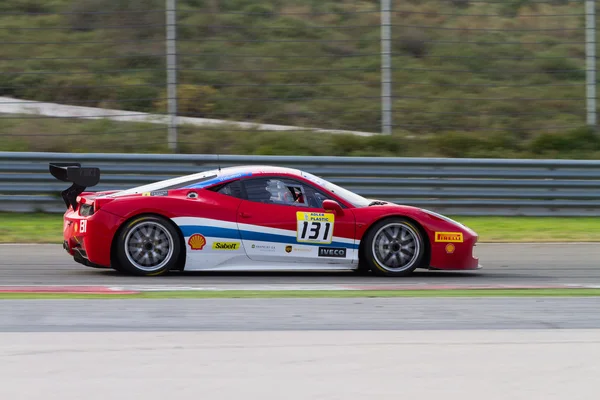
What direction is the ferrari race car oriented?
to the viewer's right

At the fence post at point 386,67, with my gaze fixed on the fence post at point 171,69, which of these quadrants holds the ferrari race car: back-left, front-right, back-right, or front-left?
front-left

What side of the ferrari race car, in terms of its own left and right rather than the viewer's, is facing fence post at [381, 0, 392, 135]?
left

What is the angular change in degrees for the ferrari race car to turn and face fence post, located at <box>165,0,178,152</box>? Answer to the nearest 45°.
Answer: approximately 90° to its left

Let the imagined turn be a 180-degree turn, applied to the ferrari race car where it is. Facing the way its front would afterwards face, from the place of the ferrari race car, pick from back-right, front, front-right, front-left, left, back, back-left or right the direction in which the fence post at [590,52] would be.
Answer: back-right
